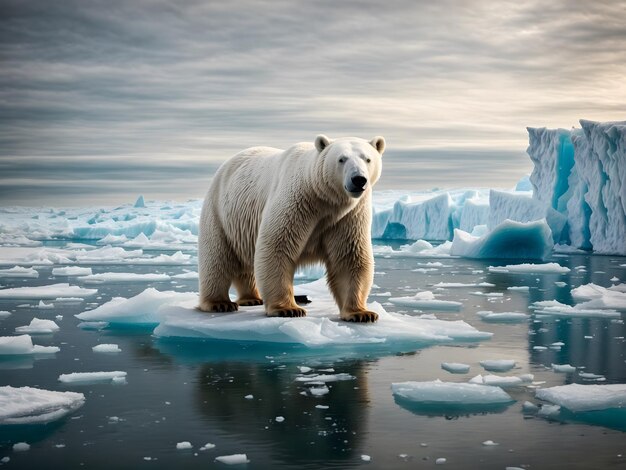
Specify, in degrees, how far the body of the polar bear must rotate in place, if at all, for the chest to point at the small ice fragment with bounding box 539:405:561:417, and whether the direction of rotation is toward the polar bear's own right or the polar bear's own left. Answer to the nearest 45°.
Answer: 0° — it already faces it

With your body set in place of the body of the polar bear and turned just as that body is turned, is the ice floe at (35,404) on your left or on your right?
on your right

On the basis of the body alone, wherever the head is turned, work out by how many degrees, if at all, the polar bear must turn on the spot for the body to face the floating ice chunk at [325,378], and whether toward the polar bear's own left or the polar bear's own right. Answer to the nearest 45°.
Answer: approximately 45° to the polar bear's own right

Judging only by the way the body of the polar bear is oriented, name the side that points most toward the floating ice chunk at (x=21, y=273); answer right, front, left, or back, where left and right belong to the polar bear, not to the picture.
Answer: back

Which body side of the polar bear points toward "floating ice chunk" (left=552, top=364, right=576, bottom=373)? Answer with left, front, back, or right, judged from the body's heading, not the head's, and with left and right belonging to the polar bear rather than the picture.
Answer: front

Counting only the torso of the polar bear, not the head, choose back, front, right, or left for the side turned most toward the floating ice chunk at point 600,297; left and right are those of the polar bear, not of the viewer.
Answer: left

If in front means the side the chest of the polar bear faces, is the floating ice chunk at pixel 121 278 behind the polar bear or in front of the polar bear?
behind

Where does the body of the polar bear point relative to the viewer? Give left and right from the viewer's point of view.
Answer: facing the viewer and to the right of the viewer

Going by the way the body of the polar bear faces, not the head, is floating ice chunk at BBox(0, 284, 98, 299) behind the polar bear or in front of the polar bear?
behind

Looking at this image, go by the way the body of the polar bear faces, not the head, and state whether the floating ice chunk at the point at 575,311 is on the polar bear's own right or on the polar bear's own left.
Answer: on the polar bear's own left

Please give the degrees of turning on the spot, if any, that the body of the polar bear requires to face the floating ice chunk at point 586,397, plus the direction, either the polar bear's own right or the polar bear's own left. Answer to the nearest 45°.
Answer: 0° — it already faces it

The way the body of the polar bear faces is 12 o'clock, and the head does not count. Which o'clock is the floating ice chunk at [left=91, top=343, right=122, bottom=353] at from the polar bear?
The floating ice chunk is roughly at 5 o'clock from the polar bear.

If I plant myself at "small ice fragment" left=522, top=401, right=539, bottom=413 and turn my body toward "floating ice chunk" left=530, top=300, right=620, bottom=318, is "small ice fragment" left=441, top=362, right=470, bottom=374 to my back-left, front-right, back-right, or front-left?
front-left

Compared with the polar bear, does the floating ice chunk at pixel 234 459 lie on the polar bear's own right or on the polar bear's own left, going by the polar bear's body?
on the polar bear's own right

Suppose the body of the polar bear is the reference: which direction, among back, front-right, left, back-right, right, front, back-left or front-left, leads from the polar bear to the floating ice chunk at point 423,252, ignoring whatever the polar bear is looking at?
back-left

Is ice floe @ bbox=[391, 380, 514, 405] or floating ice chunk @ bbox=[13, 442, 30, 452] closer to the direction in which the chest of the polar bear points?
the ice floe

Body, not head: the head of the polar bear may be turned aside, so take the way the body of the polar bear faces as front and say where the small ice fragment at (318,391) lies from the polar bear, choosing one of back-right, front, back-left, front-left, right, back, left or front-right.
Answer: front-right

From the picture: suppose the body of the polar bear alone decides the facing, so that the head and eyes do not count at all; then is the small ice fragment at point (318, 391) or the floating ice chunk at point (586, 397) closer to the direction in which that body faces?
the floating ice chunk
